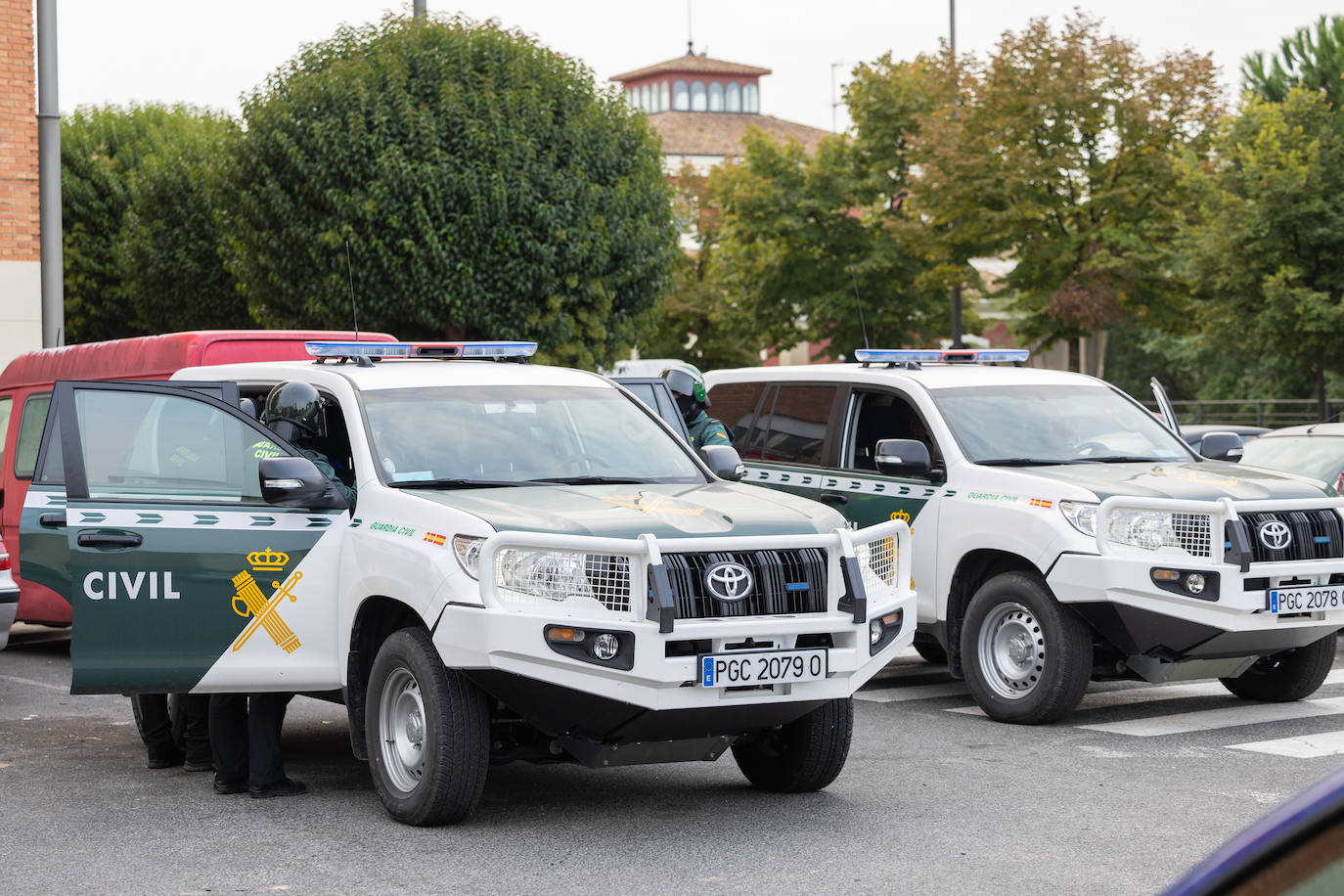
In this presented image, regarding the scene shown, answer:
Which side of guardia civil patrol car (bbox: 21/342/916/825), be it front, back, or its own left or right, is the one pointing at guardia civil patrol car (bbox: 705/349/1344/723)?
left

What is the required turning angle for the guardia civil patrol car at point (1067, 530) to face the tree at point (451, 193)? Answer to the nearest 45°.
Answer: approximately 180°

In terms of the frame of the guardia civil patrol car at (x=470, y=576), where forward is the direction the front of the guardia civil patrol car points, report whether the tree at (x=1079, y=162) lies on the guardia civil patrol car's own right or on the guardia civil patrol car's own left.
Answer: on the guardia civil patrol car's own left

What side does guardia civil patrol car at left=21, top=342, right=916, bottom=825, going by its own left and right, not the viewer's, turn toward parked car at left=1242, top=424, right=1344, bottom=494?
left

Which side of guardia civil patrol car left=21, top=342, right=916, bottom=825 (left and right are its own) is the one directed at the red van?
back

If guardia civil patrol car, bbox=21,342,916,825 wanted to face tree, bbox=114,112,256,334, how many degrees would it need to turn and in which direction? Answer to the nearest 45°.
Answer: approximately 135° to its left

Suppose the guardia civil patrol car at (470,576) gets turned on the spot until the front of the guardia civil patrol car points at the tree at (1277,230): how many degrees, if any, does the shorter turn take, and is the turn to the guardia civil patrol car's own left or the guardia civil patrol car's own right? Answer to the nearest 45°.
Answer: approximately 90° to the guardia civil patrol car's own left

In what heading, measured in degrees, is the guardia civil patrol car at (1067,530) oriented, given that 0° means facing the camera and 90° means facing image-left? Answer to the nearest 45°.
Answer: approximately 315°

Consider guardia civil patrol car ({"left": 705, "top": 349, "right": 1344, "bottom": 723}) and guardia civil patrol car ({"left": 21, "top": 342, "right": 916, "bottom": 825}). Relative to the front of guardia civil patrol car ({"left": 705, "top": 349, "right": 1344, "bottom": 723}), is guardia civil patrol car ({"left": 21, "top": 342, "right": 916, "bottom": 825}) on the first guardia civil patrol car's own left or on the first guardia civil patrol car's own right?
on the first guardia civil patrol car's own right

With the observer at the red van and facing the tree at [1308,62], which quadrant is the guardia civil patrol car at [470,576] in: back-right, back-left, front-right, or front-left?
back-right

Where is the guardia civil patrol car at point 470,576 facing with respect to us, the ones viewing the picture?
facing the viewer and to the right of the viewer

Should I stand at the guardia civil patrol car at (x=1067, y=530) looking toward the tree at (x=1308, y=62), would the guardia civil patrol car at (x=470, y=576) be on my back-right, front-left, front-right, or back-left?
back-left

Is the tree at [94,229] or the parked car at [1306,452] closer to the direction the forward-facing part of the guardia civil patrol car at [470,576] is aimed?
the parked car

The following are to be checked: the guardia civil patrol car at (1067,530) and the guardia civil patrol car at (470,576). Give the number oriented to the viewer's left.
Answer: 0

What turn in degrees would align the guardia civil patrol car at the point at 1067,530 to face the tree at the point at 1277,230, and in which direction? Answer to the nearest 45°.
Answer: approximately 135° to its left

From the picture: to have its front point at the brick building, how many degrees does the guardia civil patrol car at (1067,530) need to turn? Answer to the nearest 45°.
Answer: approximately 180°
